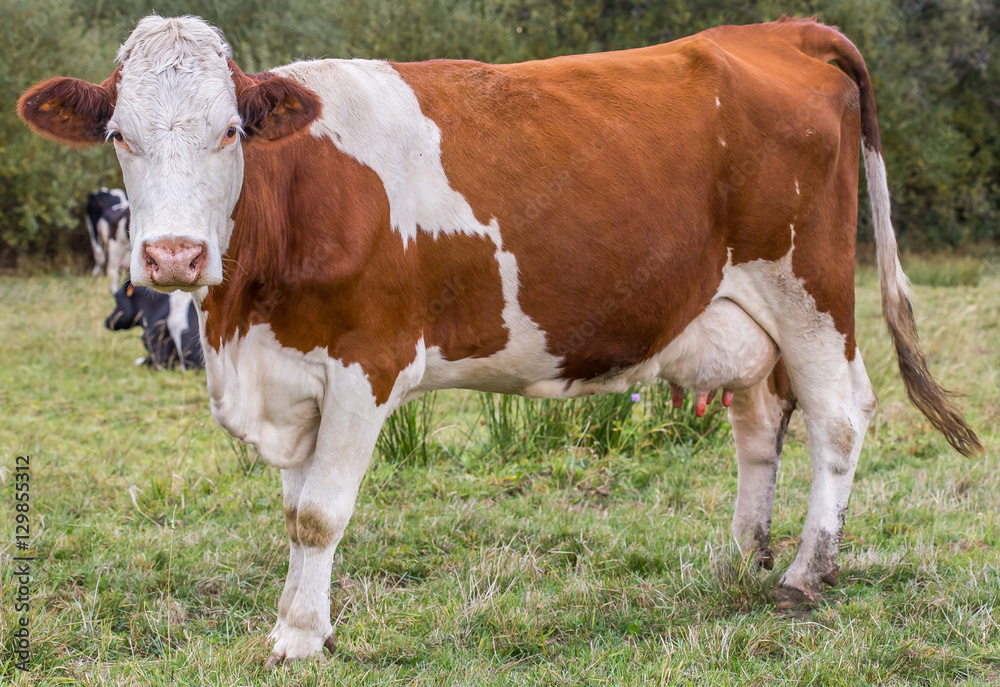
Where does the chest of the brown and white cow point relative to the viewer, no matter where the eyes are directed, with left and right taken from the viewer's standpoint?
facing the viewer and to the left of the viewer

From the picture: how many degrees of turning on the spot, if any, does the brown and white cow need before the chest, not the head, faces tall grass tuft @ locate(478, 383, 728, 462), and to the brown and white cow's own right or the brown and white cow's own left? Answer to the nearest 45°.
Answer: approximately 135° to the brown and white cow's own right

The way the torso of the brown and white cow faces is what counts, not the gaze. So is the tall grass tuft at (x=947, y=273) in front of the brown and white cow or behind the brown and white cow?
behind

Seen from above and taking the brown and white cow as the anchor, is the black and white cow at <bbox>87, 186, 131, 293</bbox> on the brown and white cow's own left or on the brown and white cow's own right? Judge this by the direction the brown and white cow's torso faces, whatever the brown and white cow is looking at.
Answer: on the brown and white cow's own right

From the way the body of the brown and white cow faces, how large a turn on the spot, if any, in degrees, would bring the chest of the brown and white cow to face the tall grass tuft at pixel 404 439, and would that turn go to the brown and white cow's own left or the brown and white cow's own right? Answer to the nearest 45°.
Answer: approximately 135° to the brown and white cow's own right

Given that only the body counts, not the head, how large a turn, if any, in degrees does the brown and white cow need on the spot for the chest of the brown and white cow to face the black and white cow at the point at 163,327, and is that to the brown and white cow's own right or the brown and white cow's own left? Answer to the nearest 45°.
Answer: approximately 90° to the brown and white cow's own right
